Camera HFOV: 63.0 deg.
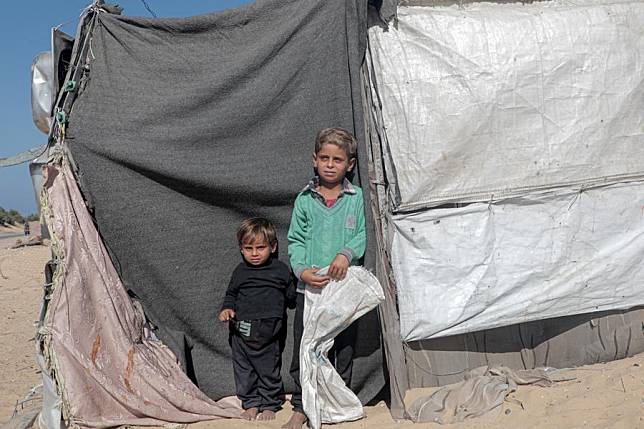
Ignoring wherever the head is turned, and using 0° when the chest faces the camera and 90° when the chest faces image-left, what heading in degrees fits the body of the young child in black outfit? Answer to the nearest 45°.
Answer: approximately 0°

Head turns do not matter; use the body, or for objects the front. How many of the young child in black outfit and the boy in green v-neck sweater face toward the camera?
2

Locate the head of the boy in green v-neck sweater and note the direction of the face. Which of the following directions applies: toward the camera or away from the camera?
toward the camera

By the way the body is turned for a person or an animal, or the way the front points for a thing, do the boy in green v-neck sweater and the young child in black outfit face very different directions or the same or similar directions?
same or similar directions

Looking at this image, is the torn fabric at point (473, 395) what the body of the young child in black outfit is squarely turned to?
no

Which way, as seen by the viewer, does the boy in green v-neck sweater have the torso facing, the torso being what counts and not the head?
toward the camera

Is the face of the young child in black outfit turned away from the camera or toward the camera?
toward the camera
